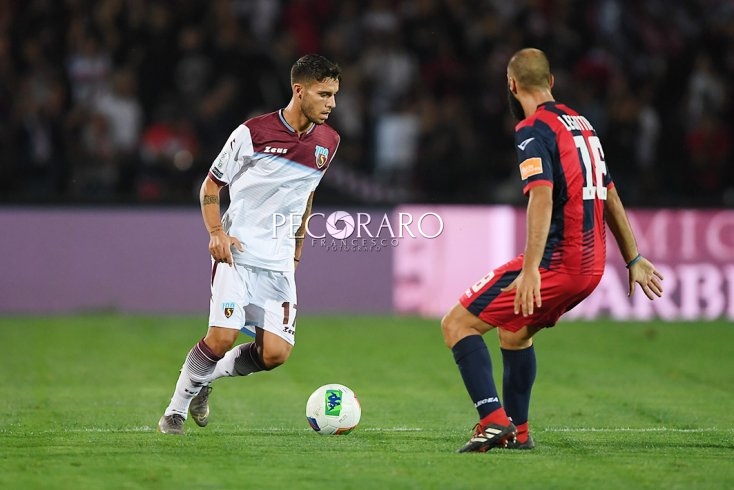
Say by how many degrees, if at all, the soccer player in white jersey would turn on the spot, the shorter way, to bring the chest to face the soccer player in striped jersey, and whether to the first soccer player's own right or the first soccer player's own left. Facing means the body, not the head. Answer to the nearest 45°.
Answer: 0° — they already face them

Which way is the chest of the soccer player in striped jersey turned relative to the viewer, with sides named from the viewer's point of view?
facing away from the viewer and to the left of the viewer

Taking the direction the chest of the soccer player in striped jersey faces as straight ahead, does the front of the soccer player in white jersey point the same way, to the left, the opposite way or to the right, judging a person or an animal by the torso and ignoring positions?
the opposite way

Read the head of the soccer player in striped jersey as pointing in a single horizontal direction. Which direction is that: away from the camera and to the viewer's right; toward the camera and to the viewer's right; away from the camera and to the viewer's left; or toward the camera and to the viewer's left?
away from the camera and to the viewer's left

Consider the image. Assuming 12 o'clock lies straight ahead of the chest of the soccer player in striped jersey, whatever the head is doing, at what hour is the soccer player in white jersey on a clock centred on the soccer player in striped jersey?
The soccer player in white jersey is roughly at 11 o'clock from the soccer player in striped jersey.

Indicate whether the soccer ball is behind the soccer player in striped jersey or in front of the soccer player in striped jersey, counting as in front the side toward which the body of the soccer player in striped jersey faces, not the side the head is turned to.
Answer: in front
